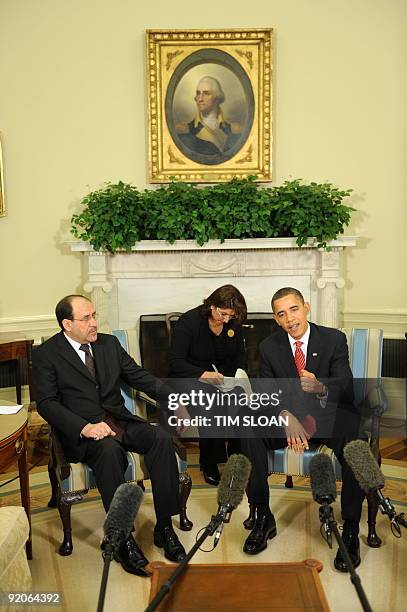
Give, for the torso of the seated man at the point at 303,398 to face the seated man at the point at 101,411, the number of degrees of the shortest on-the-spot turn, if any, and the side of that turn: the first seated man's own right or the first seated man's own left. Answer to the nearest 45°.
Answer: approximately 90° to the first seated man's own right

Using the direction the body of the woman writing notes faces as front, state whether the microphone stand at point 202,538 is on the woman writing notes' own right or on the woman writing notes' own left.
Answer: on the woman writing notes' own right

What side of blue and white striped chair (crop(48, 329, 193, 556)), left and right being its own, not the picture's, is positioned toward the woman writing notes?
left

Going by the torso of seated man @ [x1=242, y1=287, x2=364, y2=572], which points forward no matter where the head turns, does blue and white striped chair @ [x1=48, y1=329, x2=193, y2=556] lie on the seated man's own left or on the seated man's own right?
on the seated man's own right

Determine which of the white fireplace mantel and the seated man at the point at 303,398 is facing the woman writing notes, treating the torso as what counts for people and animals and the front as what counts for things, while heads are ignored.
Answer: the white fireplace mantel

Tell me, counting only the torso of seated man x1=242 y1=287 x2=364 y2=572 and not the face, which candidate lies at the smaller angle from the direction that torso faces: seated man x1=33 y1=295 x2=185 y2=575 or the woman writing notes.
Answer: the seated man

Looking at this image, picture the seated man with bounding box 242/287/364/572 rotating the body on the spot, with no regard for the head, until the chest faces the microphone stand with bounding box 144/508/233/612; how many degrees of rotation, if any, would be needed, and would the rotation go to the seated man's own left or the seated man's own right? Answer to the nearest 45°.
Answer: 0° — they already face it

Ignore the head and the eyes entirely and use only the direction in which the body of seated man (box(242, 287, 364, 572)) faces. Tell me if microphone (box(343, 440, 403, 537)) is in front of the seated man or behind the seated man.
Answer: in front

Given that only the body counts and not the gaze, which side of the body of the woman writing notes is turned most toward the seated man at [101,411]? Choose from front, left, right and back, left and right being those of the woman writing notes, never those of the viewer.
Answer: right

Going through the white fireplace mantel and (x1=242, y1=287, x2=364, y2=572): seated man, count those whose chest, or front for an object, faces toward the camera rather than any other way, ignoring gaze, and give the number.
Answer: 2

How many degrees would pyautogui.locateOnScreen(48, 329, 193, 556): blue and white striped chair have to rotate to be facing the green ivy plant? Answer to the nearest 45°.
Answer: approximately 90° to its left

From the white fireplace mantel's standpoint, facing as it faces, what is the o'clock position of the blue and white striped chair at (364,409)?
The blue and white striped chair is roughly at 11 o'clock from the white fireplace mantel.

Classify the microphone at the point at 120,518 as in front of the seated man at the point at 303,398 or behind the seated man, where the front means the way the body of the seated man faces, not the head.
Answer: in front

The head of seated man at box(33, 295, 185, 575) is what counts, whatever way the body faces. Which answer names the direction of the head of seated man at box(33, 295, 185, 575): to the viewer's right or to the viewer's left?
to the viewer's right

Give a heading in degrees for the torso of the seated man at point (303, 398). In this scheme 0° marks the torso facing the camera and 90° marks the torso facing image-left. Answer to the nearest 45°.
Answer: approximately 0°
